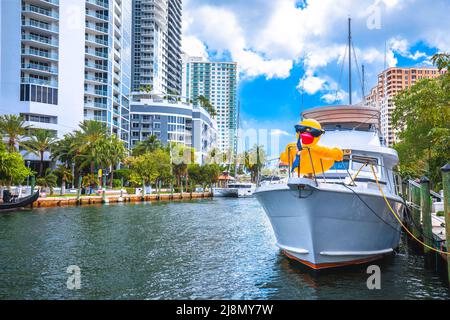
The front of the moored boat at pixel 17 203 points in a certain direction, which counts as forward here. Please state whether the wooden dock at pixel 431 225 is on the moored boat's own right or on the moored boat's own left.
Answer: on the moored boat's own right

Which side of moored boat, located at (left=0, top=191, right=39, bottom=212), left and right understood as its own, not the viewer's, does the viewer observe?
right

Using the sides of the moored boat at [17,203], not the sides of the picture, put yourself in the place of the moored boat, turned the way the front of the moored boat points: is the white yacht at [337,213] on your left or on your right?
on your right
